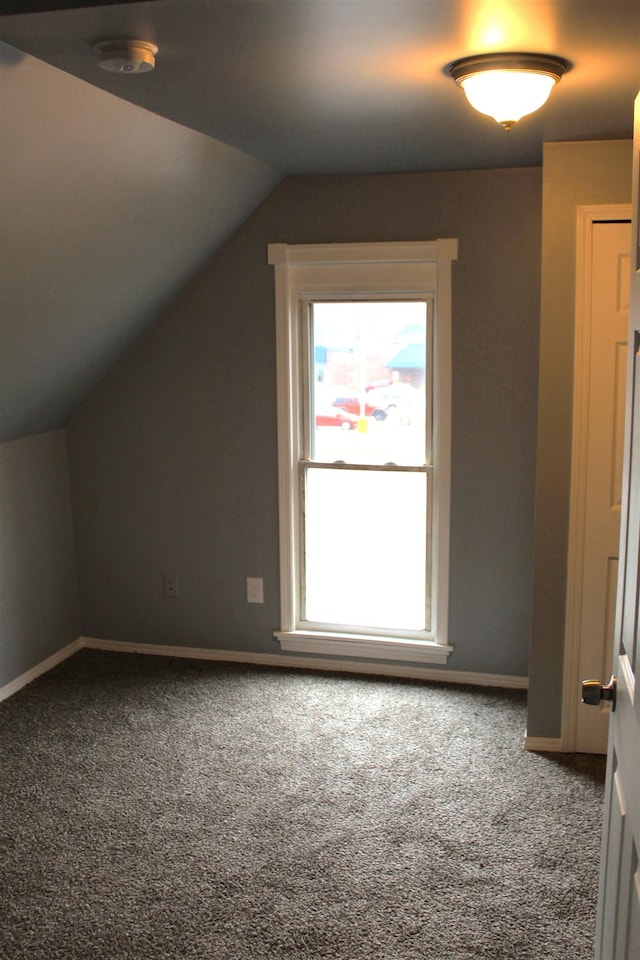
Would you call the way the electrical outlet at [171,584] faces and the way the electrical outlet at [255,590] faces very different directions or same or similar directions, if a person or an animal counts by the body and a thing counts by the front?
same or similar directions

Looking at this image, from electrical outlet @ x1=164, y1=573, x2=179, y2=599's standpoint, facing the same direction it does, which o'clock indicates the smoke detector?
The smoke detector is roughly at 12 o'clock from the electrical outlet.

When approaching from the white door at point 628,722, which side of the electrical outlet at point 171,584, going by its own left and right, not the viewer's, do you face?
front

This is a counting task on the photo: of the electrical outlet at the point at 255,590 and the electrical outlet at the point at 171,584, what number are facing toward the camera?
2

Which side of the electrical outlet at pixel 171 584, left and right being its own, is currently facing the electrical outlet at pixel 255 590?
left

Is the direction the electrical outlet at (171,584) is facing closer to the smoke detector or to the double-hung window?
the smoke detector

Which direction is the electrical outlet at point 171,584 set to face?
toward the camera

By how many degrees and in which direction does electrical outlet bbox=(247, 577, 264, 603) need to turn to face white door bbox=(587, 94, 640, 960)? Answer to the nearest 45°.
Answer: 0° — it already faces it

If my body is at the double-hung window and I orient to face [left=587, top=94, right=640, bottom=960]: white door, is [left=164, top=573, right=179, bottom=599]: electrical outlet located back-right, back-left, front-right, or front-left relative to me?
back-right

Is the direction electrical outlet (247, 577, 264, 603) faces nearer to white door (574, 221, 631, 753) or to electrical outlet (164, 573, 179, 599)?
the white door

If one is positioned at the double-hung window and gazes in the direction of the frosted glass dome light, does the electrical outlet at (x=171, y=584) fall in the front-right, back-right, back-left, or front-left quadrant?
back-right
